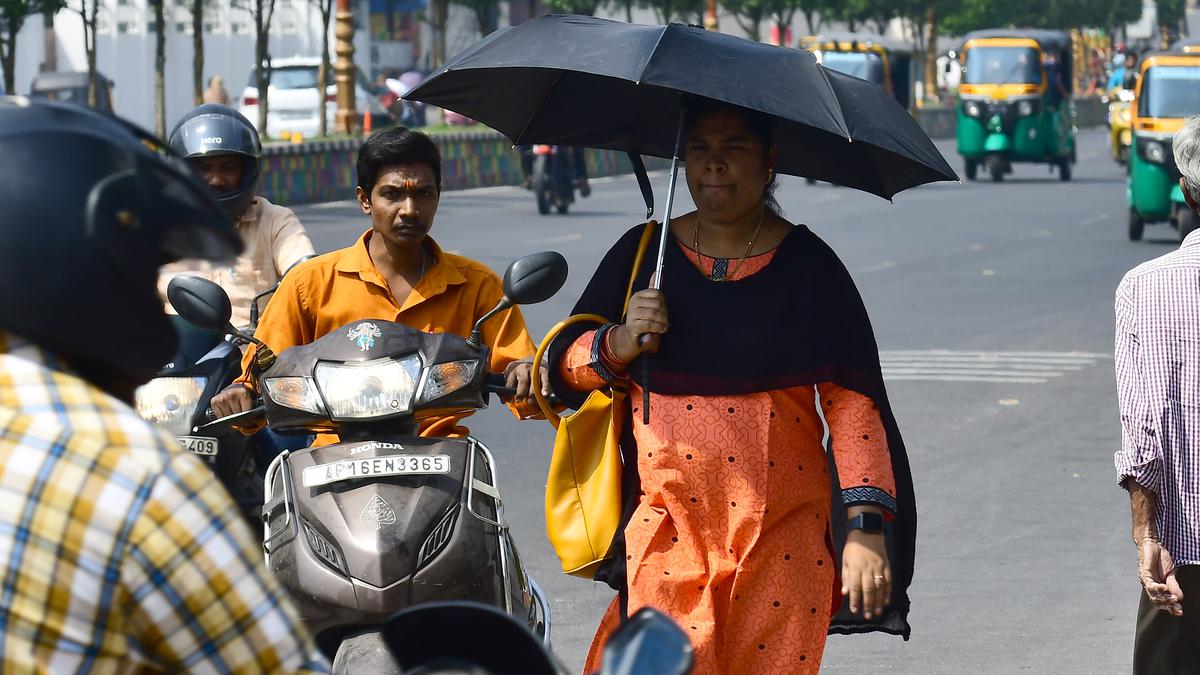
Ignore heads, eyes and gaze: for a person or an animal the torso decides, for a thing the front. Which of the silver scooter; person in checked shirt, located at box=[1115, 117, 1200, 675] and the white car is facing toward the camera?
the silver scooter

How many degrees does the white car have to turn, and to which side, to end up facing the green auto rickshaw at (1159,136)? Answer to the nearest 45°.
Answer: approximately 90° to its right

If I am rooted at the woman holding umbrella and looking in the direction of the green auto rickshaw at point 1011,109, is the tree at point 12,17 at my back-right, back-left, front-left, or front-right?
front-left

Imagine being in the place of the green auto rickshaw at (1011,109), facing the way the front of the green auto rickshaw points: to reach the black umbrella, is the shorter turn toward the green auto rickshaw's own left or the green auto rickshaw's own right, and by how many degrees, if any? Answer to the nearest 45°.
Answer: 0° — it already faces it

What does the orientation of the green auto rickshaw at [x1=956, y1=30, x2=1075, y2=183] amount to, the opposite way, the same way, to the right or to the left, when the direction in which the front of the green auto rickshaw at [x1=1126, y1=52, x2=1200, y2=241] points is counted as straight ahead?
the same way

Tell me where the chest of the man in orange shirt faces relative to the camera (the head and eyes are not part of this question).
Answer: toward the camera

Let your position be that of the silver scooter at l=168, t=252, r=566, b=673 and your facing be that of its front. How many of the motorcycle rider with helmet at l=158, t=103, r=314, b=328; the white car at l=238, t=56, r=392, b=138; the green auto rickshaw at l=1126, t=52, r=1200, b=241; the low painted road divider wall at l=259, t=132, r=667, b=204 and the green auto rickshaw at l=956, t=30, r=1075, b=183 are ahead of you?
0

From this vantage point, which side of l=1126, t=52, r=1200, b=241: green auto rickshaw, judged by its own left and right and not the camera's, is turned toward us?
front

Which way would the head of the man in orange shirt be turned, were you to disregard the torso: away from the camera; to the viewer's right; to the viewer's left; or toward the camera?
toward the camera

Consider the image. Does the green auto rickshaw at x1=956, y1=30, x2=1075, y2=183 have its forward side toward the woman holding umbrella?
yes

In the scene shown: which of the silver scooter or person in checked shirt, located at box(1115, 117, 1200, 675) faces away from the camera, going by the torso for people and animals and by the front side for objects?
the person in checked shirt

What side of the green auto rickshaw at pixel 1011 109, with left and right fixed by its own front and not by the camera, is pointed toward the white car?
right

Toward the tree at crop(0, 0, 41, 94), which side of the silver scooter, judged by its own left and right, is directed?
back

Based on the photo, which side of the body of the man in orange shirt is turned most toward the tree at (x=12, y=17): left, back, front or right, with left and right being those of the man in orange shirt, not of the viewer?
back

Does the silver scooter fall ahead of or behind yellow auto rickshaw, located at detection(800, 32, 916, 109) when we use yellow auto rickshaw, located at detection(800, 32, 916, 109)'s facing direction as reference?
ahead

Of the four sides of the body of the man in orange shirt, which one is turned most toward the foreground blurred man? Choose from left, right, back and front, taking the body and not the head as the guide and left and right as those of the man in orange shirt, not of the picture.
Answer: front

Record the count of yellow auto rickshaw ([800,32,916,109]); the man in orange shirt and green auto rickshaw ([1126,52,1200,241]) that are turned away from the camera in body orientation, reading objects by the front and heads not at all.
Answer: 0

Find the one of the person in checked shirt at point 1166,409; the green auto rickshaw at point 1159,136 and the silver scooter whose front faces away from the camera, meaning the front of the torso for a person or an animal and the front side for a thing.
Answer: the person in checked shirt

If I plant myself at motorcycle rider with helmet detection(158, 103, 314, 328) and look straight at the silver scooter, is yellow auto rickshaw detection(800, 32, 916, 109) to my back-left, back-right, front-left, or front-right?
back-left
